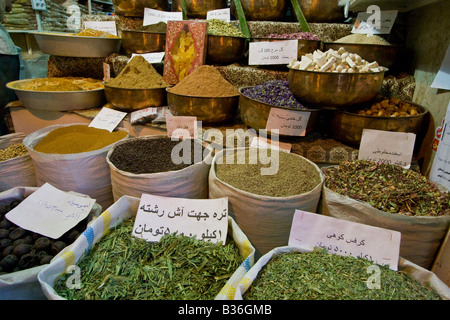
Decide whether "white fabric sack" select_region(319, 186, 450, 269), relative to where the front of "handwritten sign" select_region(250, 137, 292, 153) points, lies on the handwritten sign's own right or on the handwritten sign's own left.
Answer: on the handwritten sign's own left

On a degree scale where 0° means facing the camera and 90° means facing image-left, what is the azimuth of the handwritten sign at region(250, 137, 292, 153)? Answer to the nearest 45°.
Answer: approximately 0°

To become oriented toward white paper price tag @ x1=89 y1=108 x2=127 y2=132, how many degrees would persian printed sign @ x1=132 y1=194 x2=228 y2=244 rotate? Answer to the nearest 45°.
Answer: approximately 135° to its right

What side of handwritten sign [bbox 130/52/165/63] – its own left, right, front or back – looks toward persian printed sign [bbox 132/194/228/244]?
front

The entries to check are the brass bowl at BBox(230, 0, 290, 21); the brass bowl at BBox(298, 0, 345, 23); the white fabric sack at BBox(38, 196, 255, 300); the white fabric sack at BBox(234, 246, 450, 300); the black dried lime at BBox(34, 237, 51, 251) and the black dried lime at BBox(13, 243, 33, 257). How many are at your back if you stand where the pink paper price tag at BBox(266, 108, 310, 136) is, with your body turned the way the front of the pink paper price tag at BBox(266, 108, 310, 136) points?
2

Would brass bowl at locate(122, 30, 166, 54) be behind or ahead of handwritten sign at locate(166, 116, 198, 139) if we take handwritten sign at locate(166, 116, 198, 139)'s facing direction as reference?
behind

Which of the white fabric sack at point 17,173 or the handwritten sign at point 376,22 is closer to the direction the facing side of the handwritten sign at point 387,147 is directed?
the white fabric sack
